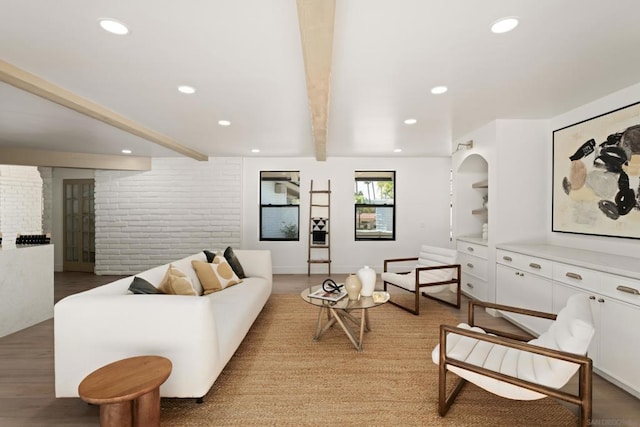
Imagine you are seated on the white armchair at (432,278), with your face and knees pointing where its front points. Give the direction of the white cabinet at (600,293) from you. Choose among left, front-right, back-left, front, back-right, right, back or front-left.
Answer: left

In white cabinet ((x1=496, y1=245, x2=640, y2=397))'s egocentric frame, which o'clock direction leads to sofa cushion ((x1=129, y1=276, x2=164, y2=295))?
The sofa cushion is roughly at 12 o'clock from the white cabinet.

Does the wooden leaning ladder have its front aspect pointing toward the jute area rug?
yes

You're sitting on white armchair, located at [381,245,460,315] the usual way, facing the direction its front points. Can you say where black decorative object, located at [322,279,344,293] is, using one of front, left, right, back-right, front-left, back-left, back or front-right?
front

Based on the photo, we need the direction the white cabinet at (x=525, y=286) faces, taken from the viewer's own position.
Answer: facing the viewer and to the left of the viewer

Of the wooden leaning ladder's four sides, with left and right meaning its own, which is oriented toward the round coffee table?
front

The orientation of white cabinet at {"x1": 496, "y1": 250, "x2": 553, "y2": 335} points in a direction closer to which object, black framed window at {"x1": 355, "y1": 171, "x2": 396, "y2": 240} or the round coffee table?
the round coffee table

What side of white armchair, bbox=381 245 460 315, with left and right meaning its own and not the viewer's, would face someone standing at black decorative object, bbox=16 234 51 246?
front

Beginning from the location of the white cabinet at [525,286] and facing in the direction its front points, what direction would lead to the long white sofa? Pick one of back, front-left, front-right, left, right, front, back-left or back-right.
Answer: front

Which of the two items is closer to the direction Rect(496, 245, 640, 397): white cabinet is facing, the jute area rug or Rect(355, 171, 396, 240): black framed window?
the jute area rug

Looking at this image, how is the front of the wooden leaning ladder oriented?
toward the camera

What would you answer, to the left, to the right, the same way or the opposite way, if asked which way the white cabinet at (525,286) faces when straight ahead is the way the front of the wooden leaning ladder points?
to the right

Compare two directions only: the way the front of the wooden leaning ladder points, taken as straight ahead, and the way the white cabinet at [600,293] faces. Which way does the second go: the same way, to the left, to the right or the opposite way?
to the right

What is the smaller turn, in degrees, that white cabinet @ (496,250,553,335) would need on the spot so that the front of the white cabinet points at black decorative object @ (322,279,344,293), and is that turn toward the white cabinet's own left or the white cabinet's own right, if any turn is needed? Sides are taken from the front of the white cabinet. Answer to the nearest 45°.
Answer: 0° — it already faces it

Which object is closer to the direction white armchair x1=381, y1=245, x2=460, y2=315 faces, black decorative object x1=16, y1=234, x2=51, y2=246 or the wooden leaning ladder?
the black decorative object
